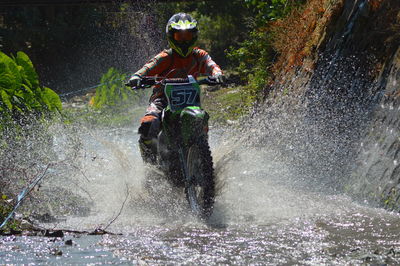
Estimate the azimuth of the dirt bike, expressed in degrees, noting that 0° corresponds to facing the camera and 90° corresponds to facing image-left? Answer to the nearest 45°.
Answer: approximately 0°

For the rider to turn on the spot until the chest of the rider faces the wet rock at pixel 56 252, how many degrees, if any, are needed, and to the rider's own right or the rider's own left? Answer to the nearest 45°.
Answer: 0° — they already face it
